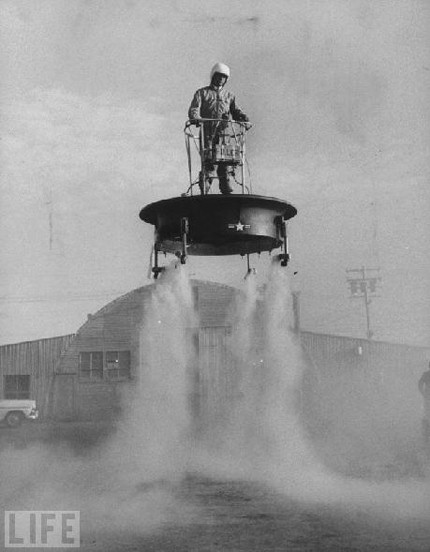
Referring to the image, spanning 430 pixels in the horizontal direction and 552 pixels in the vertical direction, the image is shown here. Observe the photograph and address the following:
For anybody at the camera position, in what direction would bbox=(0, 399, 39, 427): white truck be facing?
facing to the right of the viewer

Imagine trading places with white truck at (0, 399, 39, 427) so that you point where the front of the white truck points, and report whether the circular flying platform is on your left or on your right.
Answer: on your right
